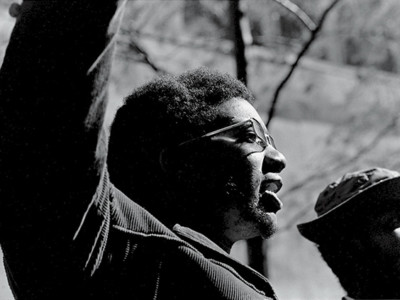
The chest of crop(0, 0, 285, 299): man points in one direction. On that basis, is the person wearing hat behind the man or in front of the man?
in front

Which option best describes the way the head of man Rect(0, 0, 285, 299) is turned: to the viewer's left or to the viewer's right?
to the viewer's right

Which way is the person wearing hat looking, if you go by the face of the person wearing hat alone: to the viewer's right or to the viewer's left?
to the viewer's left

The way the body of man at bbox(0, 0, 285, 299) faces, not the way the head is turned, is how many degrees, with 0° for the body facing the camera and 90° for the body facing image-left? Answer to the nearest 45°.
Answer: approximately 270°
